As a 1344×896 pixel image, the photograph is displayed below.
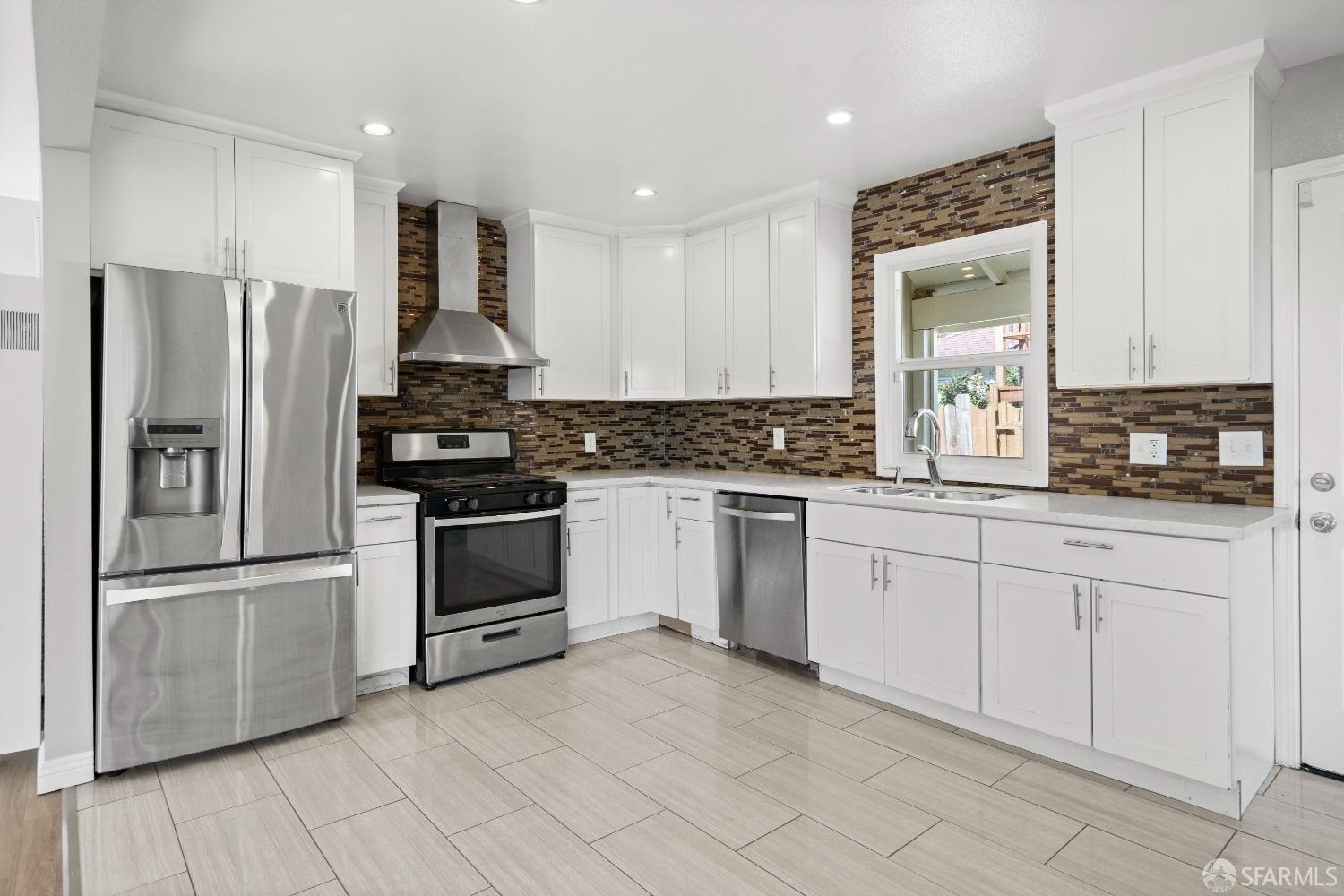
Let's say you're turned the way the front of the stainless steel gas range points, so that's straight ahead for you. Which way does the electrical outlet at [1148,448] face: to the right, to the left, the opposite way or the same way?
to the right

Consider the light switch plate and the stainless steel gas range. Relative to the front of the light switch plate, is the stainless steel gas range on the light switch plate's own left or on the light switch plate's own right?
on the light switch plate's own right

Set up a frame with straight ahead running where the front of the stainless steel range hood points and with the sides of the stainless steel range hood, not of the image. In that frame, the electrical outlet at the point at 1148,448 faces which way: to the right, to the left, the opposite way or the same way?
to the right

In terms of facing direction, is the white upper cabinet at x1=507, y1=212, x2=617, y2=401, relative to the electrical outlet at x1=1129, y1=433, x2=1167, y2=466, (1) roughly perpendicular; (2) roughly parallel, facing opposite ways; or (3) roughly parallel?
roughly perpendicular

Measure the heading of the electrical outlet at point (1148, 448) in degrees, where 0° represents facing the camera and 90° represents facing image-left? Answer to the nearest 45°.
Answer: approximately 0°

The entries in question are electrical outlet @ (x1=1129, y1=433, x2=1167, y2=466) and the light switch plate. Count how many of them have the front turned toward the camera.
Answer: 2
